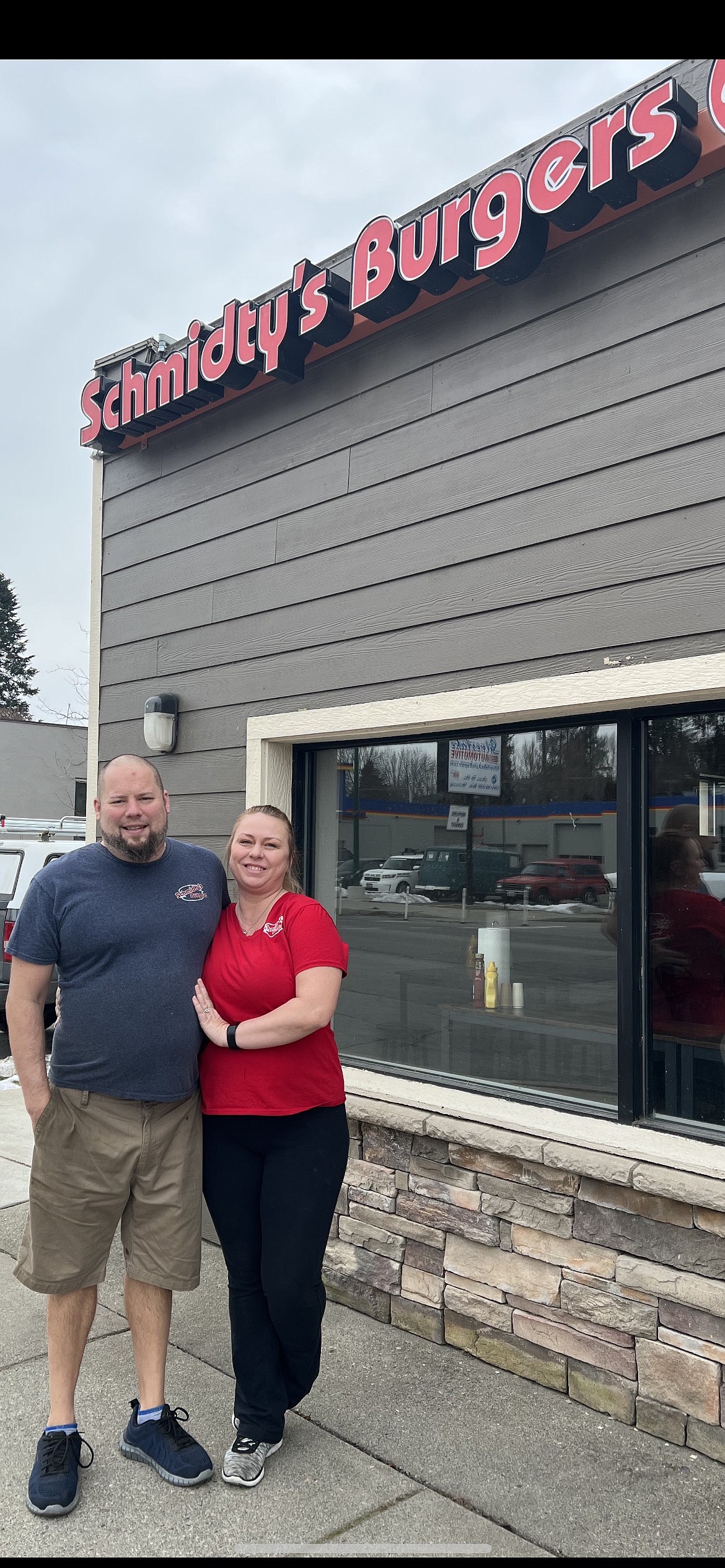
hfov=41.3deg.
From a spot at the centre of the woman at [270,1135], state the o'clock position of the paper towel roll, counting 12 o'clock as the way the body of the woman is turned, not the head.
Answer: The paper towel roll is roughly at 6 o'clock from the woman.

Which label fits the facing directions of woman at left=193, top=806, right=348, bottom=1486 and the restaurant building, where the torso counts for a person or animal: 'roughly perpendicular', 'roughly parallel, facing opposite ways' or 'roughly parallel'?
roughly parallel

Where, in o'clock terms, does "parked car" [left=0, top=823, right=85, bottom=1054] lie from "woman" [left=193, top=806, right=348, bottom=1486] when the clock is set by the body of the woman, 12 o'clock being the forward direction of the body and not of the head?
The parked car is roughly at 4 o'clock from the woman.

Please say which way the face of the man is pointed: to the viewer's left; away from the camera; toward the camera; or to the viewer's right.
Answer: toward the camera

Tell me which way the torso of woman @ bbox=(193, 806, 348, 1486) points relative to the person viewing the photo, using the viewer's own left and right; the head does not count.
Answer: facing the viewer and to the left of the viewer

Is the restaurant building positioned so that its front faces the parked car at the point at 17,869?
no

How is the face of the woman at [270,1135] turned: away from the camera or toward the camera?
toward the camera
